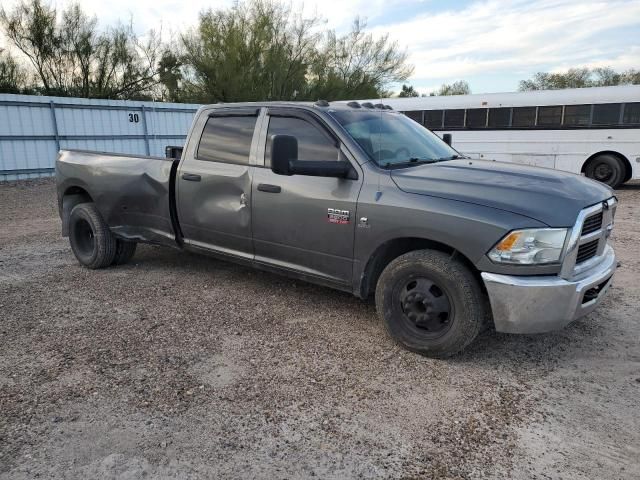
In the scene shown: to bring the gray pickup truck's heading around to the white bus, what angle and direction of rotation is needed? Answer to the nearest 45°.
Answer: approximately 90° to its left

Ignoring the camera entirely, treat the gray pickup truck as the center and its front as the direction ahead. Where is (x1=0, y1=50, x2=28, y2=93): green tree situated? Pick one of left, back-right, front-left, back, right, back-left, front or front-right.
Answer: back

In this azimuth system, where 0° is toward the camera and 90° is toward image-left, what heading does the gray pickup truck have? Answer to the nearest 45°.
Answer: approximately 315°

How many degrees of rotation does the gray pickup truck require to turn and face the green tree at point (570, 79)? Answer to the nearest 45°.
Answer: approximately 90° to its left

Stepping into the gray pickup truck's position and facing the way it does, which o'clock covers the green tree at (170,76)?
The green tree is roughly at 7 o'clock from the gray pickup truck.

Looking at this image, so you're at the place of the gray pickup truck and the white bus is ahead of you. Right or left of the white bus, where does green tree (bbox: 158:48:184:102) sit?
left

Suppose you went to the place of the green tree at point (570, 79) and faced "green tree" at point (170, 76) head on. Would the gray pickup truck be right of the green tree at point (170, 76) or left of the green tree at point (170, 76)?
left
